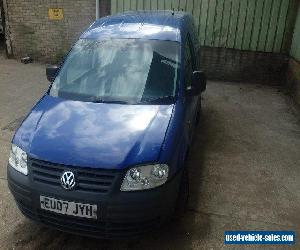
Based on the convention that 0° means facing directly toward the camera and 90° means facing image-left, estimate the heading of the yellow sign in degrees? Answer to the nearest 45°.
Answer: approximately 0°

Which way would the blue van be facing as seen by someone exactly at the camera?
facing the viewer and to the left of the viewer
